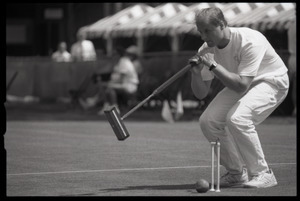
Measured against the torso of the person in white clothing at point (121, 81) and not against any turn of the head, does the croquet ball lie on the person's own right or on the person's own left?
on the person's own left

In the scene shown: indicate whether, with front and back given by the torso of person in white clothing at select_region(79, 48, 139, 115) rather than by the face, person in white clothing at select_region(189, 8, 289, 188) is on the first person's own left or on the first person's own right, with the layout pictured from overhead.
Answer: on the first person's own left

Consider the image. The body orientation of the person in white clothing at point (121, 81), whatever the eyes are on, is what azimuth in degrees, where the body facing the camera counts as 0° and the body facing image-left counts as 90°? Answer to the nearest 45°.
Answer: approximately 90°

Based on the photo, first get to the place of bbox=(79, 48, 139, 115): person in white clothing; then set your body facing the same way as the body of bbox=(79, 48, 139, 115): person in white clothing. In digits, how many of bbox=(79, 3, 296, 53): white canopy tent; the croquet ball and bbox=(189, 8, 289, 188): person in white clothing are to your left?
2
